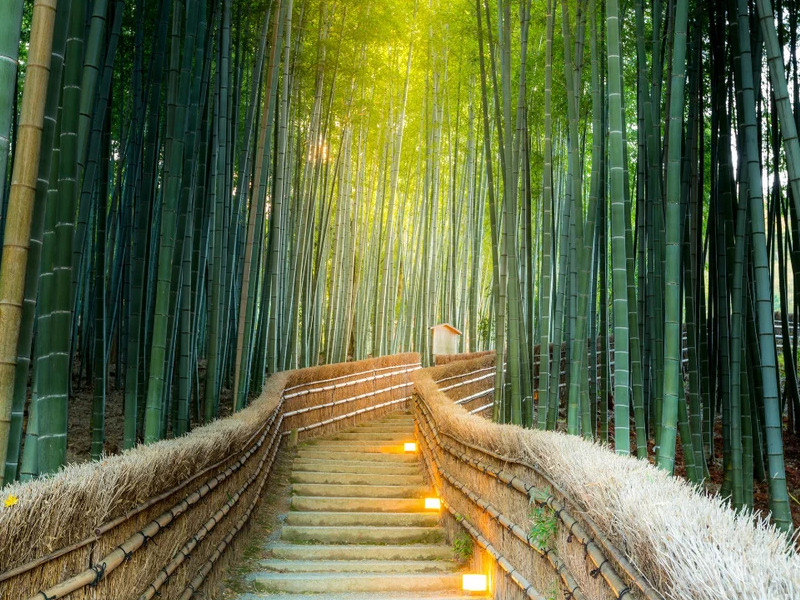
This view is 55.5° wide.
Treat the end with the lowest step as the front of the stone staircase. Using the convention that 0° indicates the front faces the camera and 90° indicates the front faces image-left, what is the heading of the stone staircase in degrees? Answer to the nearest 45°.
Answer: approximately 0°

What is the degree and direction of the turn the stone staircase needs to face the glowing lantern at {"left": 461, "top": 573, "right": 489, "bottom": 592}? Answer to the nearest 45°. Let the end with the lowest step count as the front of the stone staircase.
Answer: approximately 45° to its left

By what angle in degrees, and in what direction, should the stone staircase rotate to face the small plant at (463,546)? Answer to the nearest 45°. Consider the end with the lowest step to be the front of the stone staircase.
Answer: approximately 45° to its left

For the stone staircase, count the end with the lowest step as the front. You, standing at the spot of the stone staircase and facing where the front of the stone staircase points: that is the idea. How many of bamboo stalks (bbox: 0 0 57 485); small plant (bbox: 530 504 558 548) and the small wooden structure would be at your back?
1

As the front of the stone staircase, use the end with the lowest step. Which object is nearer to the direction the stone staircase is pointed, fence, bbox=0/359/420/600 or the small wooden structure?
the fence

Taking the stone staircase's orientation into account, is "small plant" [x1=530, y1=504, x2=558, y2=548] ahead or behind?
ahead

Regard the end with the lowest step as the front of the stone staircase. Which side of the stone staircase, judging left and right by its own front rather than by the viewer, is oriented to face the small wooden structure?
back

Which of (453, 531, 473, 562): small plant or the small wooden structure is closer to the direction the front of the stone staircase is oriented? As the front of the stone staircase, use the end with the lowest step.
the small plant
